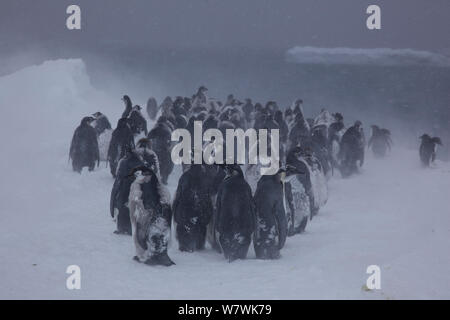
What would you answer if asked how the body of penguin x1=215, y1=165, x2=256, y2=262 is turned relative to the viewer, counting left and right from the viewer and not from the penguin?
facing away from the viewer

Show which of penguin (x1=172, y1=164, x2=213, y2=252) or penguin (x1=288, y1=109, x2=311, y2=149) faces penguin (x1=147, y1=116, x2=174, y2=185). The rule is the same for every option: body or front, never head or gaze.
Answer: penguin (x1=172, y1=164, x2=213, y2=252)

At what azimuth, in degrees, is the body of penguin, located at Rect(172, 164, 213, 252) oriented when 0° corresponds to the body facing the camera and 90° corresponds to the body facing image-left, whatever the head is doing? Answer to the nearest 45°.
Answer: approximately 180°

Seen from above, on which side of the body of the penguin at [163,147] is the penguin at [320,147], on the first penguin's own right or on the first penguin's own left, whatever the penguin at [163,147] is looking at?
on the first penguin's own right

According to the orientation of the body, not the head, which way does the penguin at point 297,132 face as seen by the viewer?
away from the camera

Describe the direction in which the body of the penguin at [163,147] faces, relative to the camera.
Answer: away from the camera

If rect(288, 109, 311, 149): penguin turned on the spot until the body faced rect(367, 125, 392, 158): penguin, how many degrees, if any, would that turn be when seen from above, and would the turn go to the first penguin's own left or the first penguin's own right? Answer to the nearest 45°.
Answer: approximately 45° to the first penguin's own right
